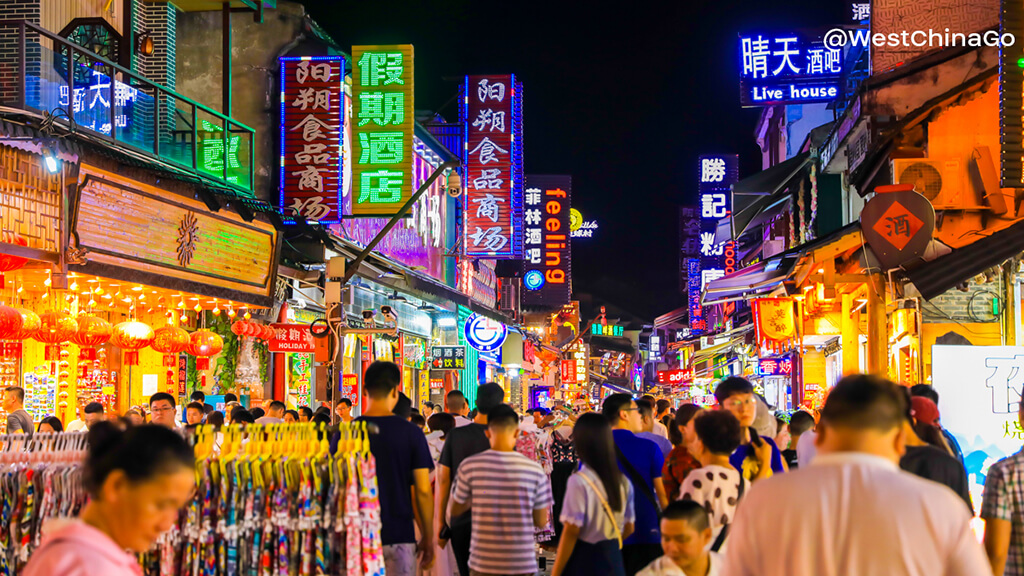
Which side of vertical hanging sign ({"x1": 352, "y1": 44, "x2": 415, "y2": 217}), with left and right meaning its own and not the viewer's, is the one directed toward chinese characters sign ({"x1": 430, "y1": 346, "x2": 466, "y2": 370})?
back

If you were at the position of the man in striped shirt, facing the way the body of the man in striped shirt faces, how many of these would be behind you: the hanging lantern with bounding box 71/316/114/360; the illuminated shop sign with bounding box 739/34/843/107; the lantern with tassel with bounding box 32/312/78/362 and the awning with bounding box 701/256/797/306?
0

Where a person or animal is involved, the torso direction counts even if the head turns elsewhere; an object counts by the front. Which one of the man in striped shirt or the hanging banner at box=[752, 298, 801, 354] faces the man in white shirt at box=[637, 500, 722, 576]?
the hanging banner

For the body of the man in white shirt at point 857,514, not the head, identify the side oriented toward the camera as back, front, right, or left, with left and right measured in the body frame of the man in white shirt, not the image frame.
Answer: back

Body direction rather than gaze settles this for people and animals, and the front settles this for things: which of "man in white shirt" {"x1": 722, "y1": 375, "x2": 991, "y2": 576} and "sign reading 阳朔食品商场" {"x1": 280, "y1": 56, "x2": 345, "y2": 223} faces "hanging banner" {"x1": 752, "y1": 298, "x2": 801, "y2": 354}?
the man in white shirt

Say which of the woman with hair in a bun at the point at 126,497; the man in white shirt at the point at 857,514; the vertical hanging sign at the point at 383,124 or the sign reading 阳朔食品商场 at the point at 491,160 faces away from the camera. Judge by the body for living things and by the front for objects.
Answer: the man in white shirt

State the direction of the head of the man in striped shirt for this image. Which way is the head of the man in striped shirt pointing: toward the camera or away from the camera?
away from the camera

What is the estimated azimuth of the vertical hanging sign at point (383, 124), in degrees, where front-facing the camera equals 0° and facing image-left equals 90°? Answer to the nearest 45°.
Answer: approximately 0°

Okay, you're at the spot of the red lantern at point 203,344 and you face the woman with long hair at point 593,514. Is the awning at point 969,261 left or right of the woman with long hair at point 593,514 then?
left

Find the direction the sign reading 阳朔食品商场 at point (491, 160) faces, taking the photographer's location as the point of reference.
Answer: facing the viewer

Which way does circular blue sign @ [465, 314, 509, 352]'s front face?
toward the camera

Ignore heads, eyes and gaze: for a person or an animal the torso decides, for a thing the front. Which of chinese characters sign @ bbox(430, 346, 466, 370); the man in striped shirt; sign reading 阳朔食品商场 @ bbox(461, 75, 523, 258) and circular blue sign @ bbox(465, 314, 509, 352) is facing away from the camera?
the man in striped shirt

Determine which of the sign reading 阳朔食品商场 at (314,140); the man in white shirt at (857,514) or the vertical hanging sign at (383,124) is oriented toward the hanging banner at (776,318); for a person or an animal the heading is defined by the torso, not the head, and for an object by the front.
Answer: the man in white shirt

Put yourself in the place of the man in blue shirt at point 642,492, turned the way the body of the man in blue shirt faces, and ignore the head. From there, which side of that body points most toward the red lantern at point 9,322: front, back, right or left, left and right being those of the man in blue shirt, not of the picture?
left

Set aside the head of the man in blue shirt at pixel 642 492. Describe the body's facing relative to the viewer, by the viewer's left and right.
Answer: facing away from the viewer and to the right of the viewer

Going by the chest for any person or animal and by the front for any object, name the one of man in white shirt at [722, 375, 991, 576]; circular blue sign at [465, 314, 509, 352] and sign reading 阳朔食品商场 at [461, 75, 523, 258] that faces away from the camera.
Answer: the man in white shirt

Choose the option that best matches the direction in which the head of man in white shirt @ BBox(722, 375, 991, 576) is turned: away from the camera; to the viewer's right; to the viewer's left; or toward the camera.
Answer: away from the camera

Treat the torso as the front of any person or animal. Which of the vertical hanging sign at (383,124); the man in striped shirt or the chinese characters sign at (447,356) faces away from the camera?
the man in striped shirt

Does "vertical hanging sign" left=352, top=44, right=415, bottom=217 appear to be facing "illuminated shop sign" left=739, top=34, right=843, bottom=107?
no
